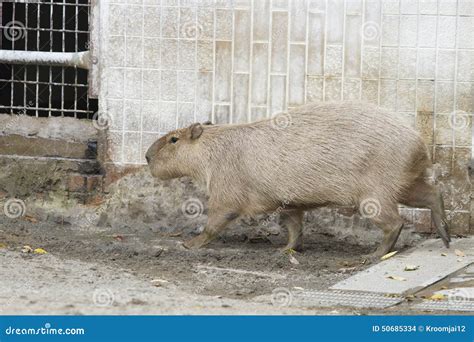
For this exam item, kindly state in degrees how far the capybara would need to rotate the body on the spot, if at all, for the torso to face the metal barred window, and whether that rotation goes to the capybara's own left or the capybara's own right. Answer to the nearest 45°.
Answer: approximately 45° to the capybara's own right

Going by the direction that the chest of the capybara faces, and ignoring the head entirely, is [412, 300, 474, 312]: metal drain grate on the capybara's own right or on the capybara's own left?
on the capybara's own left

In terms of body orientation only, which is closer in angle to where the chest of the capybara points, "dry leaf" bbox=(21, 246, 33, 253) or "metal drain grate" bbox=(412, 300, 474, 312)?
the dry leaf

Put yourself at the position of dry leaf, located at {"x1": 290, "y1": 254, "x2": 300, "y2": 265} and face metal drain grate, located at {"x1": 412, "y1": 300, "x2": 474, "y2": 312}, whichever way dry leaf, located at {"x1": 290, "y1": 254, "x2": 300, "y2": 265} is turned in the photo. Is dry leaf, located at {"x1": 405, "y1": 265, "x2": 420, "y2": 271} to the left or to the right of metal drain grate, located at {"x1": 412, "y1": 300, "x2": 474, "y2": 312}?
left

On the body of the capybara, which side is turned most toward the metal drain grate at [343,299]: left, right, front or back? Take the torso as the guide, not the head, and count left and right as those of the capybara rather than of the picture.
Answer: left

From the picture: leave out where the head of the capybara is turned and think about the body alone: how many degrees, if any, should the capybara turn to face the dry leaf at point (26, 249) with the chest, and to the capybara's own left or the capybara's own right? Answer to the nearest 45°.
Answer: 0° — it already faces it

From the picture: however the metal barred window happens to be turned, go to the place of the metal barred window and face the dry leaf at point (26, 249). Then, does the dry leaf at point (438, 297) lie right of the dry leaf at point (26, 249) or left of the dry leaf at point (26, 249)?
left

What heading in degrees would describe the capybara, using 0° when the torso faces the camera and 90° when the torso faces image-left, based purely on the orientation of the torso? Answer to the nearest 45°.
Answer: approximately 90°
